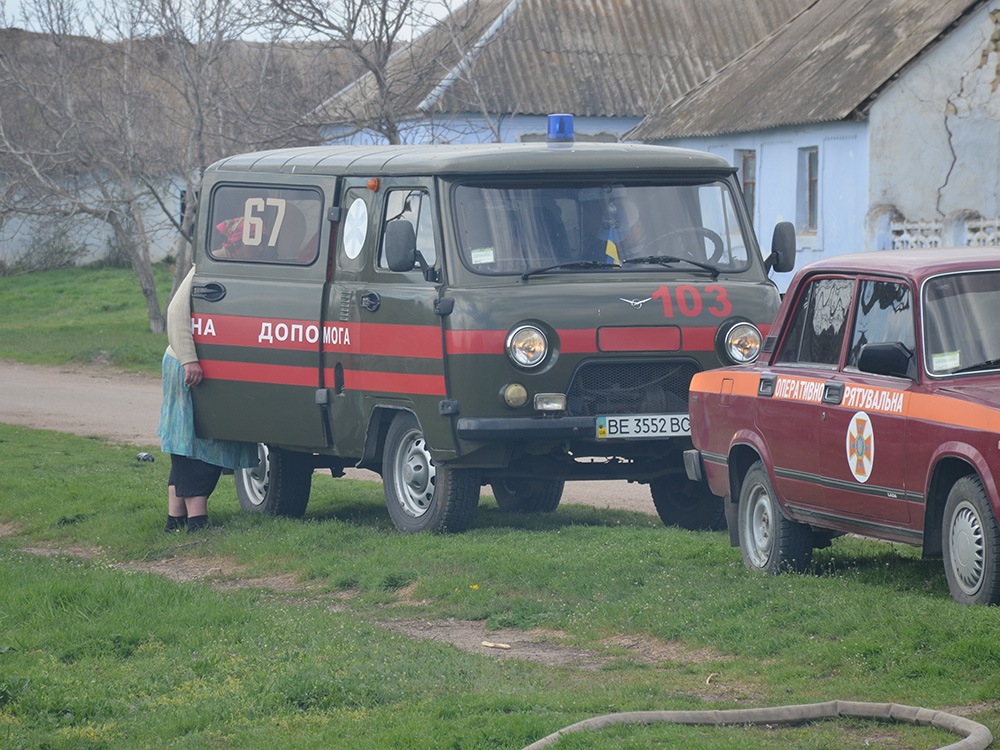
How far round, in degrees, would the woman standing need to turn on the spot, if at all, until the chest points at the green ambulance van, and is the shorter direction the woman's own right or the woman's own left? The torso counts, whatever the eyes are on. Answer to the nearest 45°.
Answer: approximately 45° to the woman's own right

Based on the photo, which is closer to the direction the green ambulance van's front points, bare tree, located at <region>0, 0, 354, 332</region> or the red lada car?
the red lada car

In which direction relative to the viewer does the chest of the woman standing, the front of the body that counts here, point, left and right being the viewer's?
facing to the right of the viewer

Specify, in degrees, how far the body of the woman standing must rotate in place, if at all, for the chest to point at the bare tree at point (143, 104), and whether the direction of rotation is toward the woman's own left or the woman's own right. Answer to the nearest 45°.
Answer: approximately 90° to the woman's own left

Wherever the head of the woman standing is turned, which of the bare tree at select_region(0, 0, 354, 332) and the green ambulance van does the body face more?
the green ambulance van

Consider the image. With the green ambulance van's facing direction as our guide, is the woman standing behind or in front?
behind
